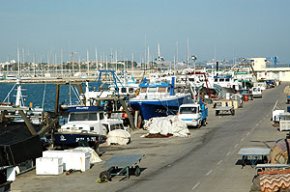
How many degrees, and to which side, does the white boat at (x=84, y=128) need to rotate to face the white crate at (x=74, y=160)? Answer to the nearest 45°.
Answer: approximately 45° to its left

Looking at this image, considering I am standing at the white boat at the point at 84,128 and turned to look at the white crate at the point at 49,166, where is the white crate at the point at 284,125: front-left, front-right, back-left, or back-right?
back-left

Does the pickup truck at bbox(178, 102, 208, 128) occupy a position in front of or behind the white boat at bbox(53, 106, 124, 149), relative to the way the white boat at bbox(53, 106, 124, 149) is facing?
behind

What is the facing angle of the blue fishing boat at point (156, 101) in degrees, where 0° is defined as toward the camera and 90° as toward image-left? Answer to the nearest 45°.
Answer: approximately 45°

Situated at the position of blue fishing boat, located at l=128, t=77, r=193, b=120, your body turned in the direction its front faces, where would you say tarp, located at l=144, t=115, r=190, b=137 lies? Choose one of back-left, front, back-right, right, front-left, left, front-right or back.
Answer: front-left

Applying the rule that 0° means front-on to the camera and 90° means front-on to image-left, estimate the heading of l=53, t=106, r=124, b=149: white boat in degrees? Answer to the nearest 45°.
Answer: approximately 45°

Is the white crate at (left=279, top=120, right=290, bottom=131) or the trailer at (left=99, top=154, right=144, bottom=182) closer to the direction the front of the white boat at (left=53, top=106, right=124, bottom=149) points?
the trailer

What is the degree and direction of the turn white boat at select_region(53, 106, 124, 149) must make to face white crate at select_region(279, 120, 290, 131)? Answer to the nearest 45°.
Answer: approximately 135° to its left

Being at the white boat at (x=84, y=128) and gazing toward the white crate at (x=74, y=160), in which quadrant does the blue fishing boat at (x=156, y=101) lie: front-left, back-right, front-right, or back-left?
back-left

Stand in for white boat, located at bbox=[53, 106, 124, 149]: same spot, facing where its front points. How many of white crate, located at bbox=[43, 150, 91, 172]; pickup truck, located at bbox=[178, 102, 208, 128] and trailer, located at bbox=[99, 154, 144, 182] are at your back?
1

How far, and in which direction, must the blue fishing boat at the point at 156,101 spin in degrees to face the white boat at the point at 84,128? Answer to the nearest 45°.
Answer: approximately 45° to its left
